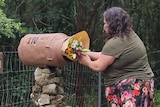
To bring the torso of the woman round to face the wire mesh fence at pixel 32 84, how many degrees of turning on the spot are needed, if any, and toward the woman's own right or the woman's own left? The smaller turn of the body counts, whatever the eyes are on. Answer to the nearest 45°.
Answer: approximately 45° to the woman's own right

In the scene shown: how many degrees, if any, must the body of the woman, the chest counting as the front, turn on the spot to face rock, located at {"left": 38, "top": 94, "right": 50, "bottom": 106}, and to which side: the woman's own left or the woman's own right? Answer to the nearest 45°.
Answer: approximately 45° to the woman's own right

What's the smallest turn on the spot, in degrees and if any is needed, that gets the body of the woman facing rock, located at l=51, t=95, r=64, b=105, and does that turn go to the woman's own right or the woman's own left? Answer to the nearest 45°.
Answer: approximately 45° to the woman's own right

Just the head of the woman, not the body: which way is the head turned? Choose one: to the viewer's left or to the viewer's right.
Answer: to the viewer's left

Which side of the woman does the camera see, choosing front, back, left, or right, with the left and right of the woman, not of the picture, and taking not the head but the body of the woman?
left
